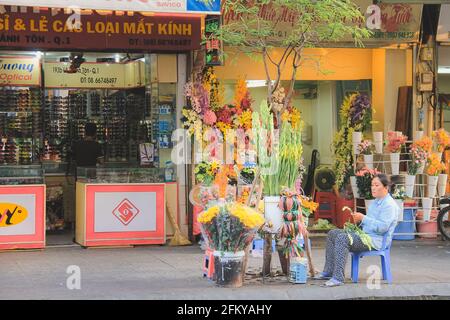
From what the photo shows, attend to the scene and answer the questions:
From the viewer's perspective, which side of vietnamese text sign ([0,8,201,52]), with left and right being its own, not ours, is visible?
front

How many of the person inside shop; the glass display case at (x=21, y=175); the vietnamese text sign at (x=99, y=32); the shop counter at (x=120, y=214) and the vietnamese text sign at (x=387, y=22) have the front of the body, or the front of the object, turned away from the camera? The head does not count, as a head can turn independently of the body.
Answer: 1

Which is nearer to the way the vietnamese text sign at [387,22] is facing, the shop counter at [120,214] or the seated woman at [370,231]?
the seated woman

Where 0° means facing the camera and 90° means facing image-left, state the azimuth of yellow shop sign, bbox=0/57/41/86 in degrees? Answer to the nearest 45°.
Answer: approximately 0°

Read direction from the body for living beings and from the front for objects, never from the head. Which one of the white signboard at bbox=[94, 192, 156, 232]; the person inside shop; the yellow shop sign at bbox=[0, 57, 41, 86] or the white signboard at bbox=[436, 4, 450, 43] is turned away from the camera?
the person inside shop

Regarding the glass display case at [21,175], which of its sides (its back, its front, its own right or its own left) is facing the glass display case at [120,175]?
left

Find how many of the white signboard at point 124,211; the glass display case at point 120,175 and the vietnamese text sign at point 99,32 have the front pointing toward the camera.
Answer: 3

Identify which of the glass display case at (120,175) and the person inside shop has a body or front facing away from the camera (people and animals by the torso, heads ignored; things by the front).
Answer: the person inside shop

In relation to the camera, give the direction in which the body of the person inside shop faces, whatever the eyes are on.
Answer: away from the camera

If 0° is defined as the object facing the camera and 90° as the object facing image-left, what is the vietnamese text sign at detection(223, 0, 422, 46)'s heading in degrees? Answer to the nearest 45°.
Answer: approximately 0°

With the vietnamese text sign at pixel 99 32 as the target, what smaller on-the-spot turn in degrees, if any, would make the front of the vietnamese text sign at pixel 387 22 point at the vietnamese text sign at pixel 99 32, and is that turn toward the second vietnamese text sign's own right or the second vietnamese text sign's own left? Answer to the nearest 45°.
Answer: approximately 90° to the second vietnamese text sign's own right
